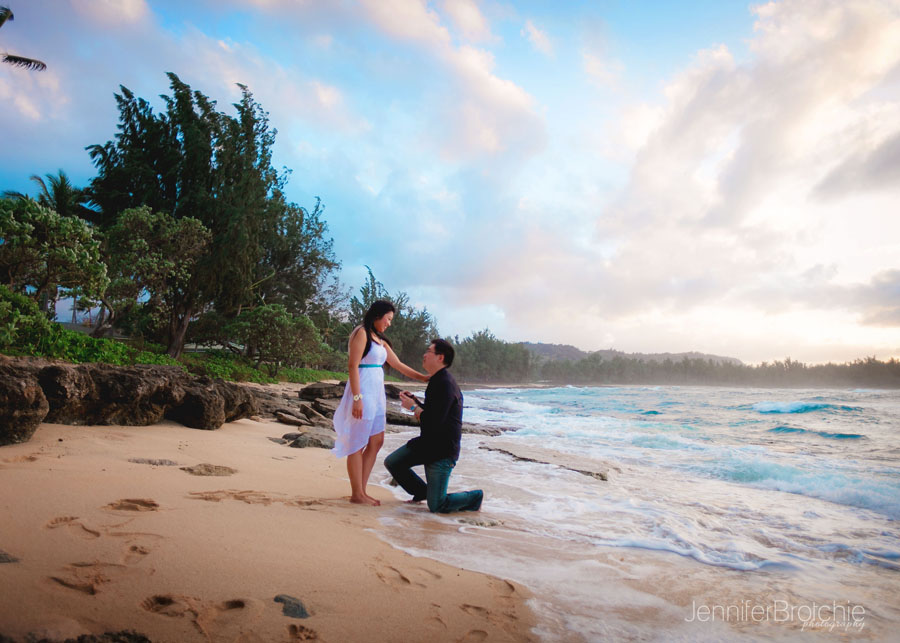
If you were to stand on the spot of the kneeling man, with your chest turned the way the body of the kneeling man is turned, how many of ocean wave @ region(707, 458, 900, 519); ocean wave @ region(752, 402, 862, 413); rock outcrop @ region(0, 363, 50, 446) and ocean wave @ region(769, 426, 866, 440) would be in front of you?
1

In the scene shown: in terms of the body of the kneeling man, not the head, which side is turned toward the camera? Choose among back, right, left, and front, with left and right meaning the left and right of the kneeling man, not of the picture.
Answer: left

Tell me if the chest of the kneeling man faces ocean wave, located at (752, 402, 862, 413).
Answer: no

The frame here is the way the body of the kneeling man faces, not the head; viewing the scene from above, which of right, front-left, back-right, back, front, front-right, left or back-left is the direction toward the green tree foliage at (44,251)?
front-right

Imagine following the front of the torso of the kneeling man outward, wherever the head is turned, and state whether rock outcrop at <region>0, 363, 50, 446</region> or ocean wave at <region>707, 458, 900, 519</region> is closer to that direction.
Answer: the rock outcrop

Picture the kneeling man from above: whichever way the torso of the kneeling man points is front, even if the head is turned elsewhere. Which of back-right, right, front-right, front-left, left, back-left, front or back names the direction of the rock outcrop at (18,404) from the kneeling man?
front

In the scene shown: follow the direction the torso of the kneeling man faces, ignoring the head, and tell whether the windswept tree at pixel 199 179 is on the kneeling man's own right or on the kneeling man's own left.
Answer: on the kneeling man's own right

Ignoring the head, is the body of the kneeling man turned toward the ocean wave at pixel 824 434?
no

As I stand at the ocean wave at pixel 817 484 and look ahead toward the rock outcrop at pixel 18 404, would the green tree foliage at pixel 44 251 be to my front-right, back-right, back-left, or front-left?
front-right

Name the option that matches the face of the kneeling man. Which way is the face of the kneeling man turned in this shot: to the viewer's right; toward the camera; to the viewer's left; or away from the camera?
to the viewer's left
